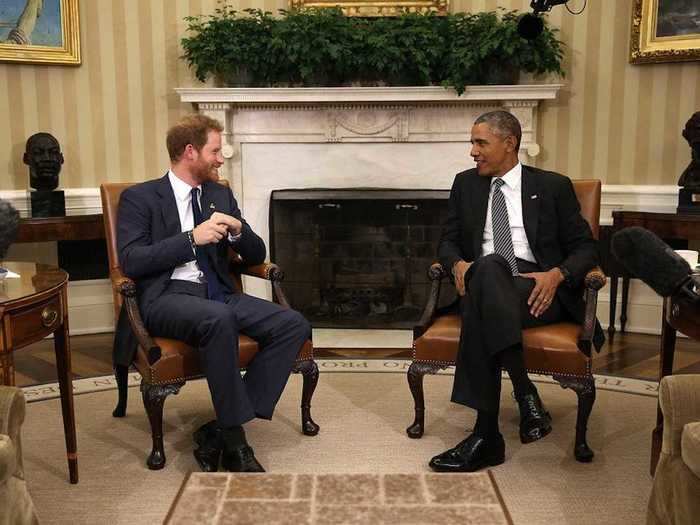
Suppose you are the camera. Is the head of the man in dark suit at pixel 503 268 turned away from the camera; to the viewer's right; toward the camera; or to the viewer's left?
to the viewer's left

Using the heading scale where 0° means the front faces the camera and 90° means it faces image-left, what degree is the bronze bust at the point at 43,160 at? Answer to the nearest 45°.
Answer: approximately 0°

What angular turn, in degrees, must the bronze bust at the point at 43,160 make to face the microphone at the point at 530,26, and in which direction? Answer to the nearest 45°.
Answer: approximately 90° to its left

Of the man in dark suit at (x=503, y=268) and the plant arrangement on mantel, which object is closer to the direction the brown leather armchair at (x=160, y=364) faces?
the man in dark suit

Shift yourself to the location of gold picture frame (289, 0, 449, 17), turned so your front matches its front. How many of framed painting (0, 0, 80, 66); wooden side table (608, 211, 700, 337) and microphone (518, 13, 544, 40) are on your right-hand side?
1

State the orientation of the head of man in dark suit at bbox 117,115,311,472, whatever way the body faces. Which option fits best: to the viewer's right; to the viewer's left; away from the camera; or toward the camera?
to the viewer's right

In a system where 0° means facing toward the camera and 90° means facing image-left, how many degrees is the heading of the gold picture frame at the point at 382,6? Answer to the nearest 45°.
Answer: approximately 0°

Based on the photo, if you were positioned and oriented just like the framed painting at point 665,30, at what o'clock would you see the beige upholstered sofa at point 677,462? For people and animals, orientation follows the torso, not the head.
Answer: The beige upholstered sofa is roughly at 12 o'clock from the framed painting.
